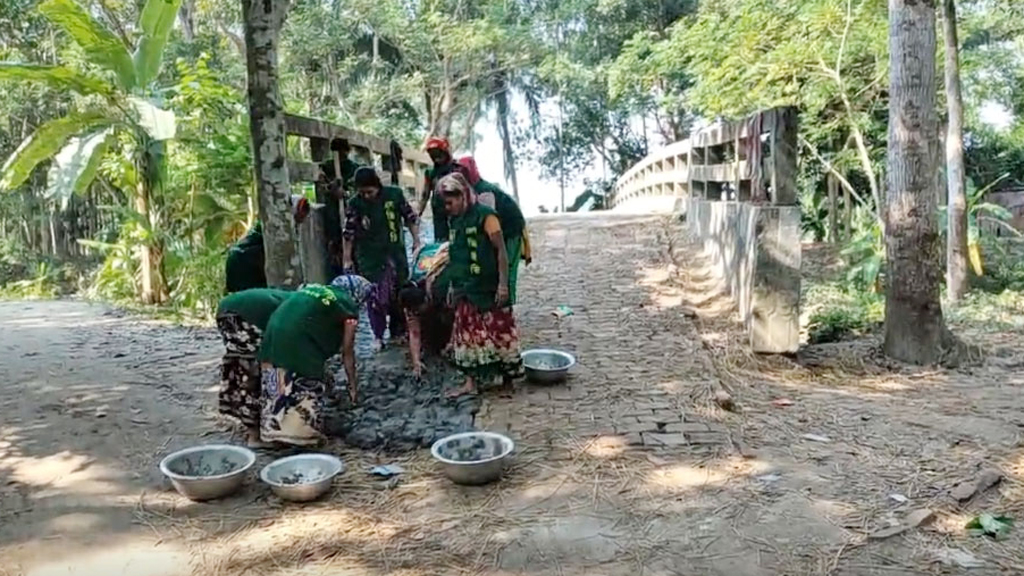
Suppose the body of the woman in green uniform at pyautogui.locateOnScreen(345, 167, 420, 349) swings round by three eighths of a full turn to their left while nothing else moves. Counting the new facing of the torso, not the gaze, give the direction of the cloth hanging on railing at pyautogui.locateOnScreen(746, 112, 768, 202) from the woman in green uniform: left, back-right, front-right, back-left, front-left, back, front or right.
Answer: front-right

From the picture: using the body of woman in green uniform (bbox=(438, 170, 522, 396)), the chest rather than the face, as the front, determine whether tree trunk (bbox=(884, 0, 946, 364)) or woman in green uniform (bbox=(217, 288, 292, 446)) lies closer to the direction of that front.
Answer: the woman in green uniform

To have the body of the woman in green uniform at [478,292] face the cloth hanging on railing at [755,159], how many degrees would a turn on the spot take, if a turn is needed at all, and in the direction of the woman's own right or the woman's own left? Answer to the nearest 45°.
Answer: approximately 180°

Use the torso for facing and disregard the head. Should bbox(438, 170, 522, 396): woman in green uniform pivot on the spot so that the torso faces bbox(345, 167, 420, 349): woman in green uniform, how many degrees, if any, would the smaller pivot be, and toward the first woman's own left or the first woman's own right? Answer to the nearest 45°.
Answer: approximately 90° to the first woman's own right

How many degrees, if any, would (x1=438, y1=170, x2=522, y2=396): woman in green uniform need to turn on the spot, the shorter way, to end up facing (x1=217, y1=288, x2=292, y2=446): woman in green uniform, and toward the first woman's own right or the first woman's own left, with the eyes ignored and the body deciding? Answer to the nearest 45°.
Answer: approximately 45° to the first woman's own right

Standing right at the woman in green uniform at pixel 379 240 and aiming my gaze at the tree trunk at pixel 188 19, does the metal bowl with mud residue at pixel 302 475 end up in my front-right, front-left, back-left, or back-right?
back-left

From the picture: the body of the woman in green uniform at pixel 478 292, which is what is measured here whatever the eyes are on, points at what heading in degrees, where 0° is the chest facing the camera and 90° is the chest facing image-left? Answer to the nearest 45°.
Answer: approximately 45°

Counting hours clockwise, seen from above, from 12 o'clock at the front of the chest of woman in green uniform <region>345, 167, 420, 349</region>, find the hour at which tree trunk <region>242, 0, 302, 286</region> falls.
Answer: The tree trunk is roughly at 2 o'clock from the woman in green uniform.

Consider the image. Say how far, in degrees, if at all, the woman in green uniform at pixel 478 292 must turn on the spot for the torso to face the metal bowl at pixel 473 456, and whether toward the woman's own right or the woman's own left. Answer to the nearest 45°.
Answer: approximately 45° to the woman's own left

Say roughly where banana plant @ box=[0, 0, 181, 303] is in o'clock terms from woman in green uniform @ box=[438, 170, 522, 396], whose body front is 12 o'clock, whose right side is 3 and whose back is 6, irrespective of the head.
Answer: The banana plant is roughly at 3 o'clock from the woman in green uniform.

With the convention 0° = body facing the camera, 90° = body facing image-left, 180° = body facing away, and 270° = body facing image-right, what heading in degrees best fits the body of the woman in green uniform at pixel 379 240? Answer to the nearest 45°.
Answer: approximately 0°

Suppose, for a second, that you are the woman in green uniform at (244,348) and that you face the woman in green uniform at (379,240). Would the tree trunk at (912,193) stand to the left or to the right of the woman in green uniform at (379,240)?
right
